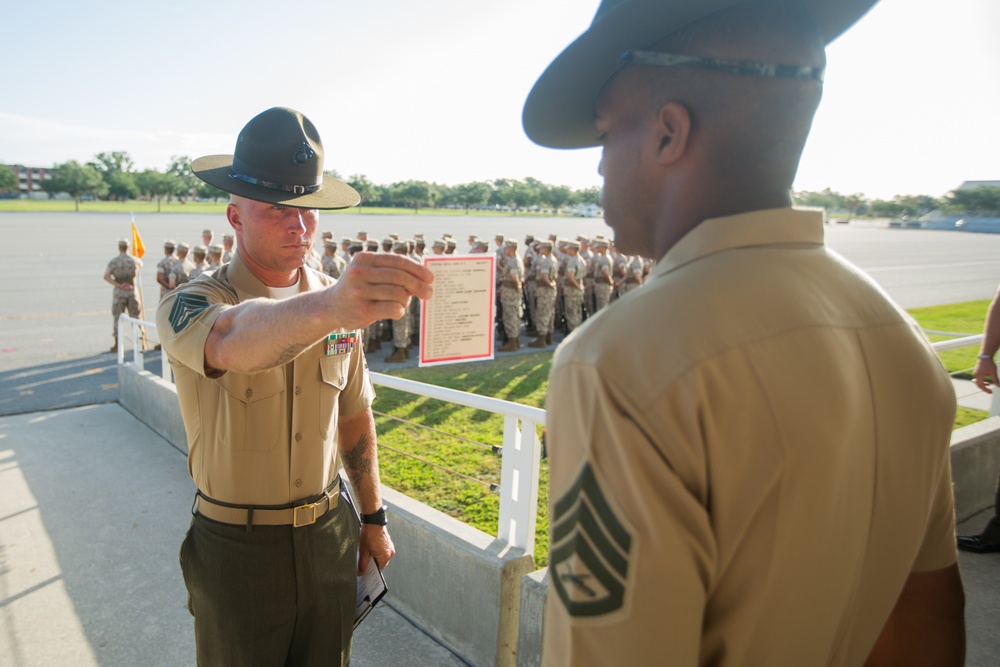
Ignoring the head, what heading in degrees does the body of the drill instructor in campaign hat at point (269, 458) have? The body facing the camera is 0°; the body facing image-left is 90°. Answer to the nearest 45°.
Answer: approximately 315°

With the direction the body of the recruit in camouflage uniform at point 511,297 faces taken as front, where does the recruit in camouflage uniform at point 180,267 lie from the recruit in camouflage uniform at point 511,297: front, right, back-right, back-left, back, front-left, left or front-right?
front-right

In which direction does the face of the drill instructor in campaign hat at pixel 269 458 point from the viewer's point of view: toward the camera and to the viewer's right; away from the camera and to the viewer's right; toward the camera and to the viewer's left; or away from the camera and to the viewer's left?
toward the camera and to the viewer's right

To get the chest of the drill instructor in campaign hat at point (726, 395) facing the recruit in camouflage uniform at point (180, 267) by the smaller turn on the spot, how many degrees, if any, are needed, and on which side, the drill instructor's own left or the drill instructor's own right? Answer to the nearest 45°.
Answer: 0° — they already face them

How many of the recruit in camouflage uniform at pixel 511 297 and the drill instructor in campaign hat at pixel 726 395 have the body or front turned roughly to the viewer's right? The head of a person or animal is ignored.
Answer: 0

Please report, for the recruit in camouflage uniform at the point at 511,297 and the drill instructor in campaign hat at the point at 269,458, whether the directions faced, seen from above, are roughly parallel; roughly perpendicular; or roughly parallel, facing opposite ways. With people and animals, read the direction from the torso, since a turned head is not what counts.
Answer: roughly perpendicular

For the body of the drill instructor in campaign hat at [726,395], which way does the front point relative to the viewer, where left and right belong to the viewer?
facing away from the viewer and to the left of the viewer

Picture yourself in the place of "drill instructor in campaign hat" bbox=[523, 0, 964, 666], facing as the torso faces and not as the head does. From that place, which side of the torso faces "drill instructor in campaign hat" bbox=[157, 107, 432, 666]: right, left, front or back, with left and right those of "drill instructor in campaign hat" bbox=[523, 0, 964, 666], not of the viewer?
front

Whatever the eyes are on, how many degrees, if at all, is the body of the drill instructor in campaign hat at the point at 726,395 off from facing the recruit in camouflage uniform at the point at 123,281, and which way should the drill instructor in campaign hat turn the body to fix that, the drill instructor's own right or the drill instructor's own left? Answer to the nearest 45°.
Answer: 0° — they already face them

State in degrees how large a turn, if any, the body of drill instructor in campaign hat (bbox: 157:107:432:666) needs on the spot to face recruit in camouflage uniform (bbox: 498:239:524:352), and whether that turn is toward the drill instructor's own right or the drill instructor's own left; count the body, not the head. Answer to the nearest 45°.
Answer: approximately 135° to the drill instructor's own left

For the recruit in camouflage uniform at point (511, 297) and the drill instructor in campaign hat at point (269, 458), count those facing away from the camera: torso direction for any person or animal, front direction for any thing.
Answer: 0
